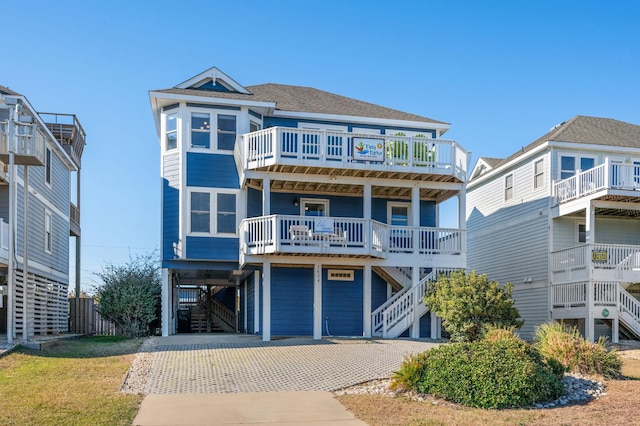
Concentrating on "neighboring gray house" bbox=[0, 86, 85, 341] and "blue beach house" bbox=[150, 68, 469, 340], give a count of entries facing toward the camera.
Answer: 2

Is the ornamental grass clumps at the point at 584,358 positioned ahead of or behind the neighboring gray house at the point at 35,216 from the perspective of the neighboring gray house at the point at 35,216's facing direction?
ahead

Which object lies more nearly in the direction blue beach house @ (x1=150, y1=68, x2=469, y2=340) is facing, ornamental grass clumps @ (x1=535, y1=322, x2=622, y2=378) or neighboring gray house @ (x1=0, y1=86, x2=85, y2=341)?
the ornamental grass clumps

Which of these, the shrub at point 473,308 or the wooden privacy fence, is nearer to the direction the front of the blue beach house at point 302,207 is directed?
the shrub

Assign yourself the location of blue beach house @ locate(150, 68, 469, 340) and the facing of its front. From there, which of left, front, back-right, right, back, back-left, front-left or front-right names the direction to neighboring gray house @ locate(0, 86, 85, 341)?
right

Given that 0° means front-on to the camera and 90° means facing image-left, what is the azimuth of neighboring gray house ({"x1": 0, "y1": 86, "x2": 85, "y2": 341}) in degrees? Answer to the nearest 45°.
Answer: approximately 0°

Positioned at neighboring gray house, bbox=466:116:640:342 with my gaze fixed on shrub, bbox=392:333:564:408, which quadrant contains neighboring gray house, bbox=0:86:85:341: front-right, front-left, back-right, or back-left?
front-right

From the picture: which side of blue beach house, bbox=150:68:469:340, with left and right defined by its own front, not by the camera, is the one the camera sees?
front

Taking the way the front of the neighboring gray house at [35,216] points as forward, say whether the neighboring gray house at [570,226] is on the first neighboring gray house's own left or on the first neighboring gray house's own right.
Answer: on the first neighboring gray house's own left

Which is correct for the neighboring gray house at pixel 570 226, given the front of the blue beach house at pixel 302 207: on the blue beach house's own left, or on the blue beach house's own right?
on the blue beach house's own left

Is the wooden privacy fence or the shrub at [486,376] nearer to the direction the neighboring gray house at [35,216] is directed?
the shrub

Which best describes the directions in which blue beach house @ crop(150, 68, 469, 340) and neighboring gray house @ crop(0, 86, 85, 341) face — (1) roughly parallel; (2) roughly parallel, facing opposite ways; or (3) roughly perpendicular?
roughly parallel
